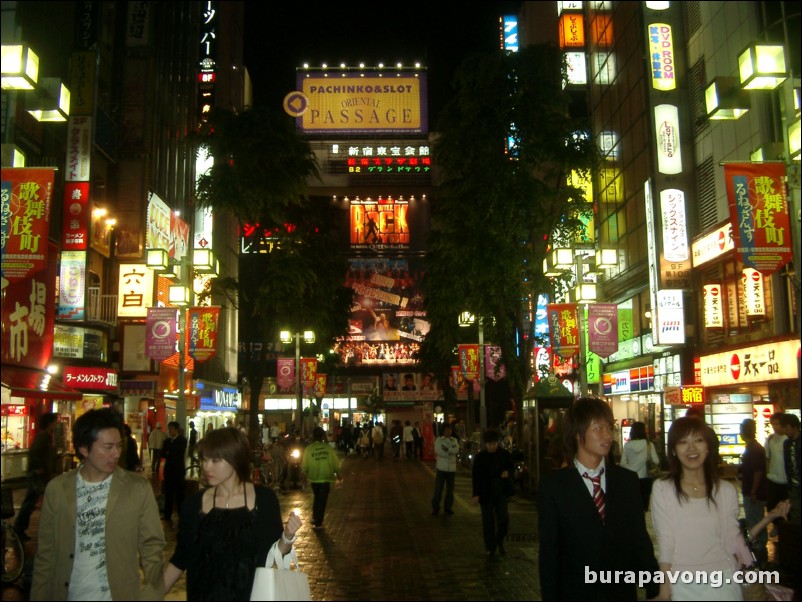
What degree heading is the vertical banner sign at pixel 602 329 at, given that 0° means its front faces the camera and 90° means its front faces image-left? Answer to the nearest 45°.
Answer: approximately 0°

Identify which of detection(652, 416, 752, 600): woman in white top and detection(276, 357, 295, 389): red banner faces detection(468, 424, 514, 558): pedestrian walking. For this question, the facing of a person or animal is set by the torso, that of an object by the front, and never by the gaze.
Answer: the red banner

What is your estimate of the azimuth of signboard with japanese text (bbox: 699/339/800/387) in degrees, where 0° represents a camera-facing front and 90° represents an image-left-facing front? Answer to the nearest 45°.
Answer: approximately 45°

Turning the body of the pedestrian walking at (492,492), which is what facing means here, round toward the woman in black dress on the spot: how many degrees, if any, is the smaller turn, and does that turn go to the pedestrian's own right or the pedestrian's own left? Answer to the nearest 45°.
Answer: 0° — they already face them

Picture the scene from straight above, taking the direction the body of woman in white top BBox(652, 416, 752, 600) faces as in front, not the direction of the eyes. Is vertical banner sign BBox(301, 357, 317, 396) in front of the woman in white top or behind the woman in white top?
behind

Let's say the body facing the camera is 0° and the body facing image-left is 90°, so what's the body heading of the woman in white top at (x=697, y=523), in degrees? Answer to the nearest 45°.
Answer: approximately 0°

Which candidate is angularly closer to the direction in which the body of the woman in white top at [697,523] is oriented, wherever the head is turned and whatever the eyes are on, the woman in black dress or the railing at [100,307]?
the woman in black dress
